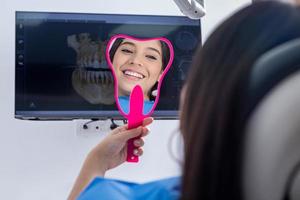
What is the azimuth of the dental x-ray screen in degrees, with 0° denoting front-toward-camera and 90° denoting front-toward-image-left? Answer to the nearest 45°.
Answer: approximately 0°

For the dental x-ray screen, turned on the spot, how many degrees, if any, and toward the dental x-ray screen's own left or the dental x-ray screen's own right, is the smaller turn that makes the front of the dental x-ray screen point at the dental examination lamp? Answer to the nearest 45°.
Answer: approximately 45° to the dental x-ray screen's own left
